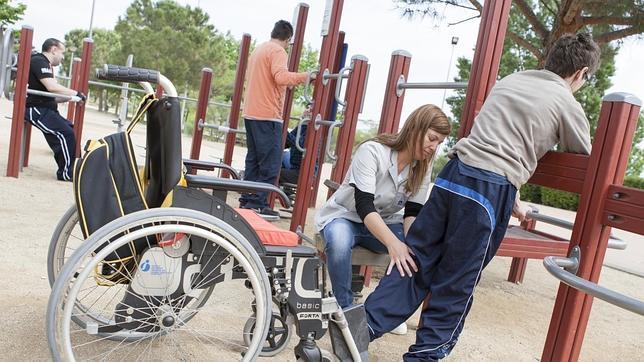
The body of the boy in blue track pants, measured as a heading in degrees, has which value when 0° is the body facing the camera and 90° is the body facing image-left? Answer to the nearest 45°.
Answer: approximately 225°

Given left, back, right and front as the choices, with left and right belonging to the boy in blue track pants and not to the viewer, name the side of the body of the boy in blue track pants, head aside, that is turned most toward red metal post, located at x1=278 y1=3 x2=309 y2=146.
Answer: left

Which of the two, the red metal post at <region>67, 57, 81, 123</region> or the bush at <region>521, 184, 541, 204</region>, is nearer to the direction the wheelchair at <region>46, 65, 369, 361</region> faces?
the bush

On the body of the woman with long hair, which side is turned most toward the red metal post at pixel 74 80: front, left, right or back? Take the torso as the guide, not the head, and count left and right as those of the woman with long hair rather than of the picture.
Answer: back

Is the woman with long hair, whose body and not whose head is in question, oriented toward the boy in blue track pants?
yes

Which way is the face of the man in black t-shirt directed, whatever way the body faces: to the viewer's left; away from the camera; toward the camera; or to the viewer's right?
to the viewer's right

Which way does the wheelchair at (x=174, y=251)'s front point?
to the viewer's right

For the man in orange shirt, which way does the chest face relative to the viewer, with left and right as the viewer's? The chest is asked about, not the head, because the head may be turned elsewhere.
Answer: facing away from the viewer and to the right of the viewer

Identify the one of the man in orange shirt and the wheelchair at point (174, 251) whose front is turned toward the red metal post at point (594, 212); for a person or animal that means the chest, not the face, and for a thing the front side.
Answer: the wheelchair

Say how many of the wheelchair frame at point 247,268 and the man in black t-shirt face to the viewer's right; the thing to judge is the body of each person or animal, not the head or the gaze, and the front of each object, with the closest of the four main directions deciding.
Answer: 2

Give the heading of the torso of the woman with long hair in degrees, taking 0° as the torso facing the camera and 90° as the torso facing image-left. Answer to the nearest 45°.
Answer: approximately 315°

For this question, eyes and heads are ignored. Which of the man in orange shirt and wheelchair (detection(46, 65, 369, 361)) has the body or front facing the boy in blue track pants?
the wheelchair

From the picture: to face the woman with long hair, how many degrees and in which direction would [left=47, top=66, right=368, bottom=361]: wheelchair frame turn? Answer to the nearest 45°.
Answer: approximately 45° to its left

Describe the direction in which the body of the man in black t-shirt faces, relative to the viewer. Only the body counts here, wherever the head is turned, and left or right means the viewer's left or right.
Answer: facing to the right of the viewer

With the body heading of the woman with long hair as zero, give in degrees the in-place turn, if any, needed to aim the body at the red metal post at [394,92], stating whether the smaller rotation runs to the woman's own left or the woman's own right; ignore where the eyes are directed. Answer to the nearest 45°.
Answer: approximately 135° to the woman's own left
